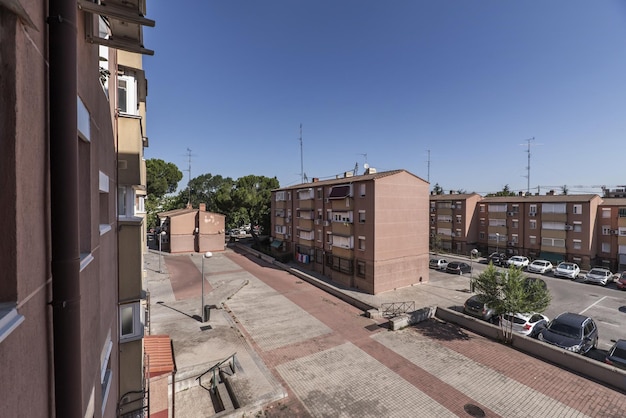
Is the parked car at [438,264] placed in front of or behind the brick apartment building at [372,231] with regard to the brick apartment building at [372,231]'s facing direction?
behind

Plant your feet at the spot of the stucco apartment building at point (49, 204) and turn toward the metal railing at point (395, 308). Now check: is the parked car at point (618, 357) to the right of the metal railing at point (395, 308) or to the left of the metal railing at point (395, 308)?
right

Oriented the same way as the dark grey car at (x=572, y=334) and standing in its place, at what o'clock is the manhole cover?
The manhole cover is roughly at 11 o'clock from the dark grey car.

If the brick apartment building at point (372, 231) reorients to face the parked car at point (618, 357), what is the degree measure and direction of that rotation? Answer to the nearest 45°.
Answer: approximately 90° to its left

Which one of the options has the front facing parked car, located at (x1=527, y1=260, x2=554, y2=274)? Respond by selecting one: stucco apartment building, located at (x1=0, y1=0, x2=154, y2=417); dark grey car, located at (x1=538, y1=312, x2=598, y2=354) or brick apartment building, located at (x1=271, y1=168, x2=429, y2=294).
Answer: stucco apartment building, located at (x1=0, y1=0, x2=154, y2=417)

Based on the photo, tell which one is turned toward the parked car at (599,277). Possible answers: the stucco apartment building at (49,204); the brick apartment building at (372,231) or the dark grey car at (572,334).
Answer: the stucco apartment building at (49,204)

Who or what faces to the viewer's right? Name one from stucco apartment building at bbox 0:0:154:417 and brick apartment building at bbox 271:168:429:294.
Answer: stucco apartment building at bbox 0:0:154:417

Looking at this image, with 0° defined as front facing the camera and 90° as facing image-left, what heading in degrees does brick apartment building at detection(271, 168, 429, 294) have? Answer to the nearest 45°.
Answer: approximately 45°

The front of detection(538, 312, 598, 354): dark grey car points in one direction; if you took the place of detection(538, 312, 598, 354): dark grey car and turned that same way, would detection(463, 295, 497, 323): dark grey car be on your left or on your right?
on your right

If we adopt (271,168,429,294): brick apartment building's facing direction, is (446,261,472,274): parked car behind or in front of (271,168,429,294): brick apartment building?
behind

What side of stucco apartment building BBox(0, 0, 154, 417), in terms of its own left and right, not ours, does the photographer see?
right

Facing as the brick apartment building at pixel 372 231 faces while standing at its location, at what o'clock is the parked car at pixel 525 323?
The parked car is roughly at 9 o'clock from the brick apartment building.

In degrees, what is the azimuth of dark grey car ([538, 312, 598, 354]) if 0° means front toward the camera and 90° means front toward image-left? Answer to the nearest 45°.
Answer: approximately 45°

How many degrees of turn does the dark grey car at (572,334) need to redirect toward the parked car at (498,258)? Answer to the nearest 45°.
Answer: approximately 135° to its right

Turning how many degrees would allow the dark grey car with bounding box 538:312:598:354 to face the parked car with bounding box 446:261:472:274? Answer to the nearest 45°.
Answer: approximately 90° to its right
